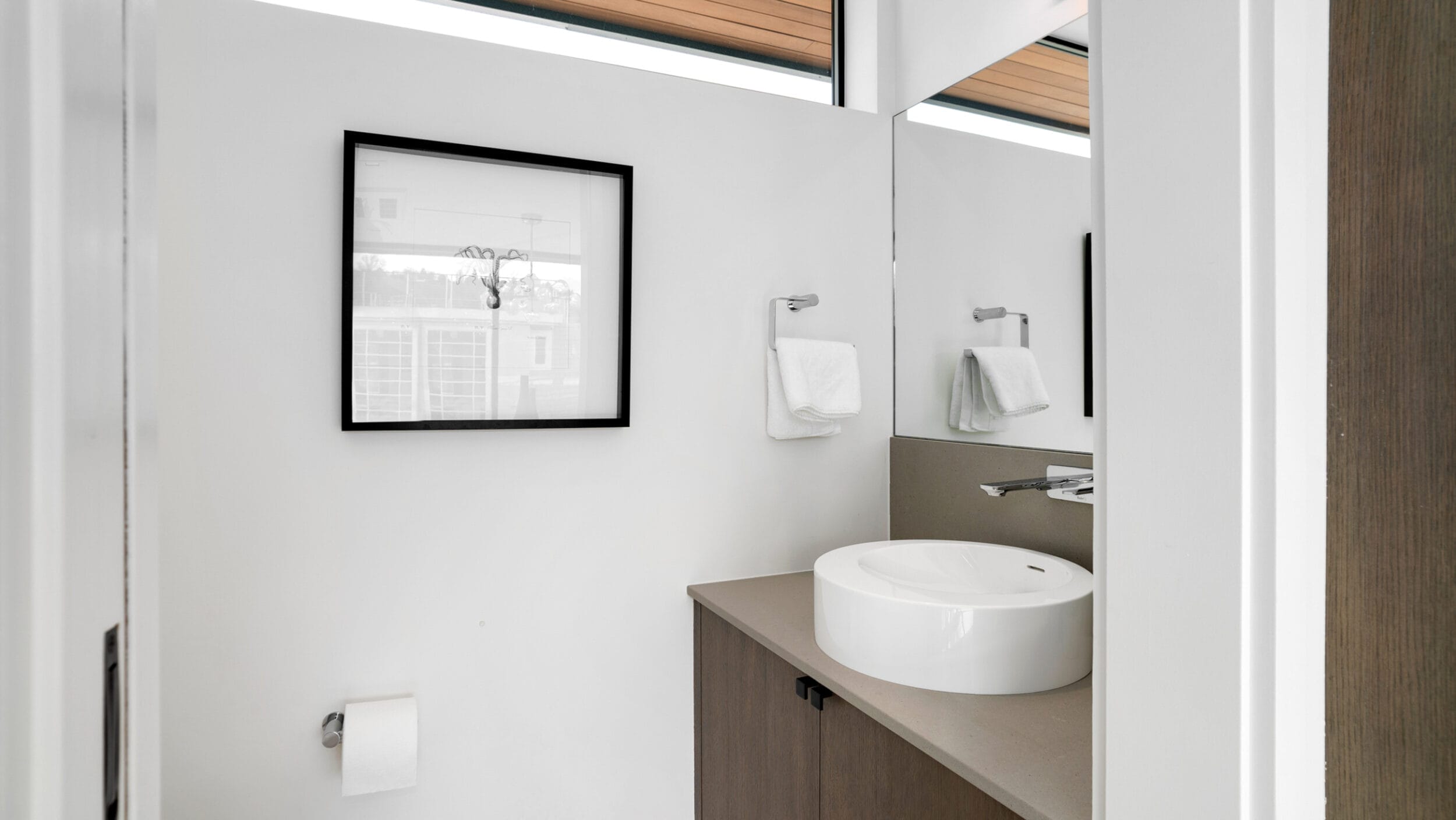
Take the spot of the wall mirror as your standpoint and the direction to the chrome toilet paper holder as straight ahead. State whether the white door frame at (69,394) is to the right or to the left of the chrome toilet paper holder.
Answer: left

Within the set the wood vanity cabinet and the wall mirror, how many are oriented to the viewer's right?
0

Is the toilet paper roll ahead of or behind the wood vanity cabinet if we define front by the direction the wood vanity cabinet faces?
ahead

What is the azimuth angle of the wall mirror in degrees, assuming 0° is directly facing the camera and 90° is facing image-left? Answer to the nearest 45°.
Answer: approximately 45°

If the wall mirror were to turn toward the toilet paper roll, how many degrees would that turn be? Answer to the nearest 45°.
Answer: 0° — it already faces it

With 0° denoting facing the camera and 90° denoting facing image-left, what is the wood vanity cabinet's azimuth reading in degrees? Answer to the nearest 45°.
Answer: approximately 45°
